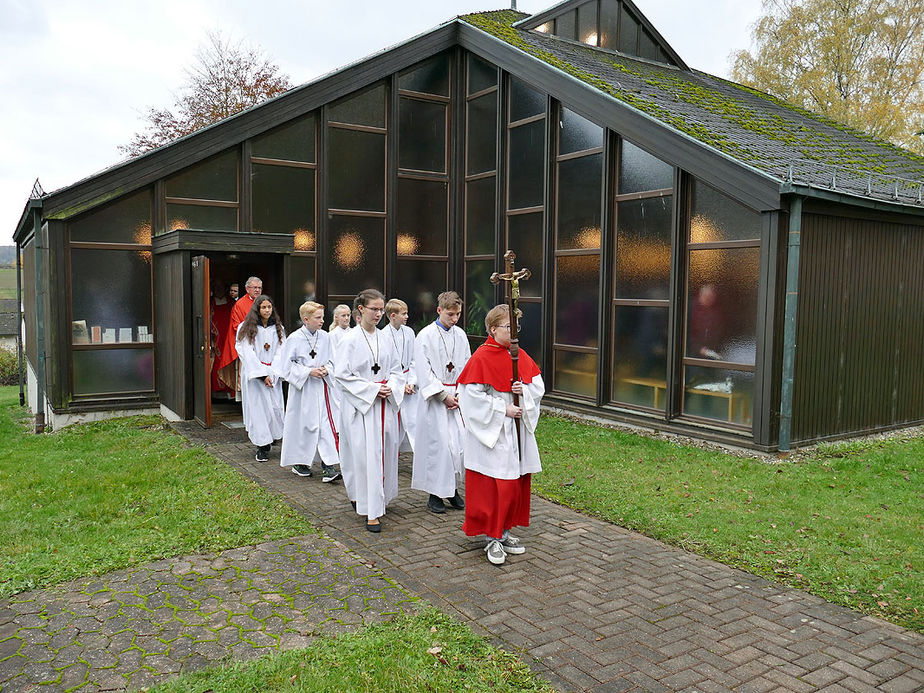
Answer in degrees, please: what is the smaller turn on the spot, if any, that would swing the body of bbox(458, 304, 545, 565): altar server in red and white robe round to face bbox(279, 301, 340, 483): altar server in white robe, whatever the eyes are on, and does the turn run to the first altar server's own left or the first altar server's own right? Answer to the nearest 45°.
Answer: approximately 180°

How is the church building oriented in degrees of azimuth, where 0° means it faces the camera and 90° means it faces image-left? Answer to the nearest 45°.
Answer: approximately 0°

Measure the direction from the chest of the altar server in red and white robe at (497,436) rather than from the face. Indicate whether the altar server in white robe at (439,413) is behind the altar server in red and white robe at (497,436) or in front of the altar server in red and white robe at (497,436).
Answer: behind

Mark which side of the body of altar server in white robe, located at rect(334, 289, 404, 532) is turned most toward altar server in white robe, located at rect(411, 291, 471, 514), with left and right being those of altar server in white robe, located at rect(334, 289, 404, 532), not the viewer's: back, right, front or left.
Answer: left

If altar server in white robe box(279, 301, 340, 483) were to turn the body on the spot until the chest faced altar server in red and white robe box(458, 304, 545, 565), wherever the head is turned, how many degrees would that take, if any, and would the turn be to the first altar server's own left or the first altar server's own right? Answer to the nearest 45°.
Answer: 0° — they already face them

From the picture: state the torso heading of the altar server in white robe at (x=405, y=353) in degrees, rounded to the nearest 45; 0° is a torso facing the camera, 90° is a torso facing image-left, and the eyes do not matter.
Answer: approximately 315°
